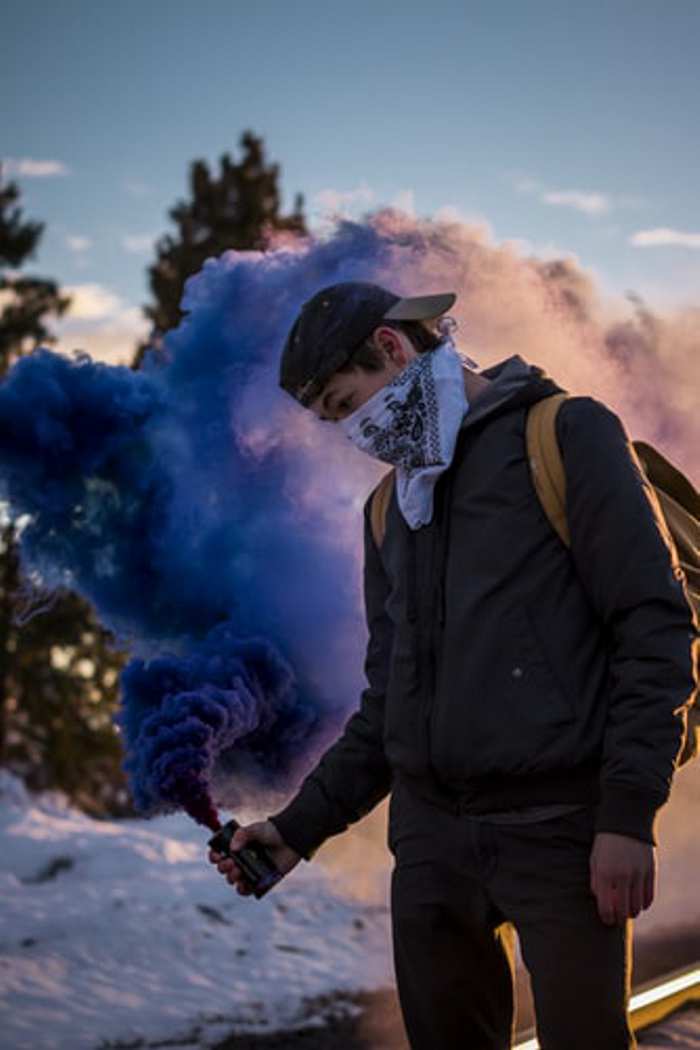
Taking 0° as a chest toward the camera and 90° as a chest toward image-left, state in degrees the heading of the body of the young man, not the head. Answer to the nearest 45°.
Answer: approximately 45°

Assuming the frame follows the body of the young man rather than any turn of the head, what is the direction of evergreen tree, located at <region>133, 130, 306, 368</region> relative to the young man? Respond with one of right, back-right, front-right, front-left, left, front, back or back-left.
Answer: back-right

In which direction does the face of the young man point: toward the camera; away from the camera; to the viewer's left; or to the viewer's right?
to the viewer's left

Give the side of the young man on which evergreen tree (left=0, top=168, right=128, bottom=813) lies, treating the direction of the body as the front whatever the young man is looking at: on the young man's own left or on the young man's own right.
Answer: on the young man's own right

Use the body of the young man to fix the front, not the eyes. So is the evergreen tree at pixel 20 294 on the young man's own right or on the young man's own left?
on the young man's own right
